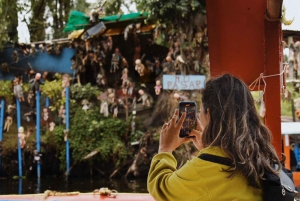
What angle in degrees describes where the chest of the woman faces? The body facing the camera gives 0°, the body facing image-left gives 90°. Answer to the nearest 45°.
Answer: approximately 135°

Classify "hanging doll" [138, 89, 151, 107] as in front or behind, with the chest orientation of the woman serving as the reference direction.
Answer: in front

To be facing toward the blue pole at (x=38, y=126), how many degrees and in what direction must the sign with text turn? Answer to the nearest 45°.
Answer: approximately 90° to its right

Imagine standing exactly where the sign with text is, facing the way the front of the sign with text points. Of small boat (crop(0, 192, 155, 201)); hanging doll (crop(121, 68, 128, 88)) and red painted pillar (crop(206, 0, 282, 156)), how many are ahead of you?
2

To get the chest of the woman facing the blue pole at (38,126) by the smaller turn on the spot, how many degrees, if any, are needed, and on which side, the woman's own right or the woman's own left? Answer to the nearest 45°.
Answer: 0° — they already face it

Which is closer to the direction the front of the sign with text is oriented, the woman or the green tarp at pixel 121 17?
the woman

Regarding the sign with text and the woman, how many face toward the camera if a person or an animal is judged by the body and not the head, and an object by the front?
1

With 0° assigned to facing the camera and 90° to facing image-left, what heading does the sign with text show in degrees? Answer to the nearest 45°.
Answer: approximately 0°

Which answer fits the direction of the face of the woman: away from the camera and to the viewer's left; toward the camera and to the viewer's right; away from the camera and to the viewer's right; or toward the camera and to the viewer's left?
away from the camera and to the viewer's left
